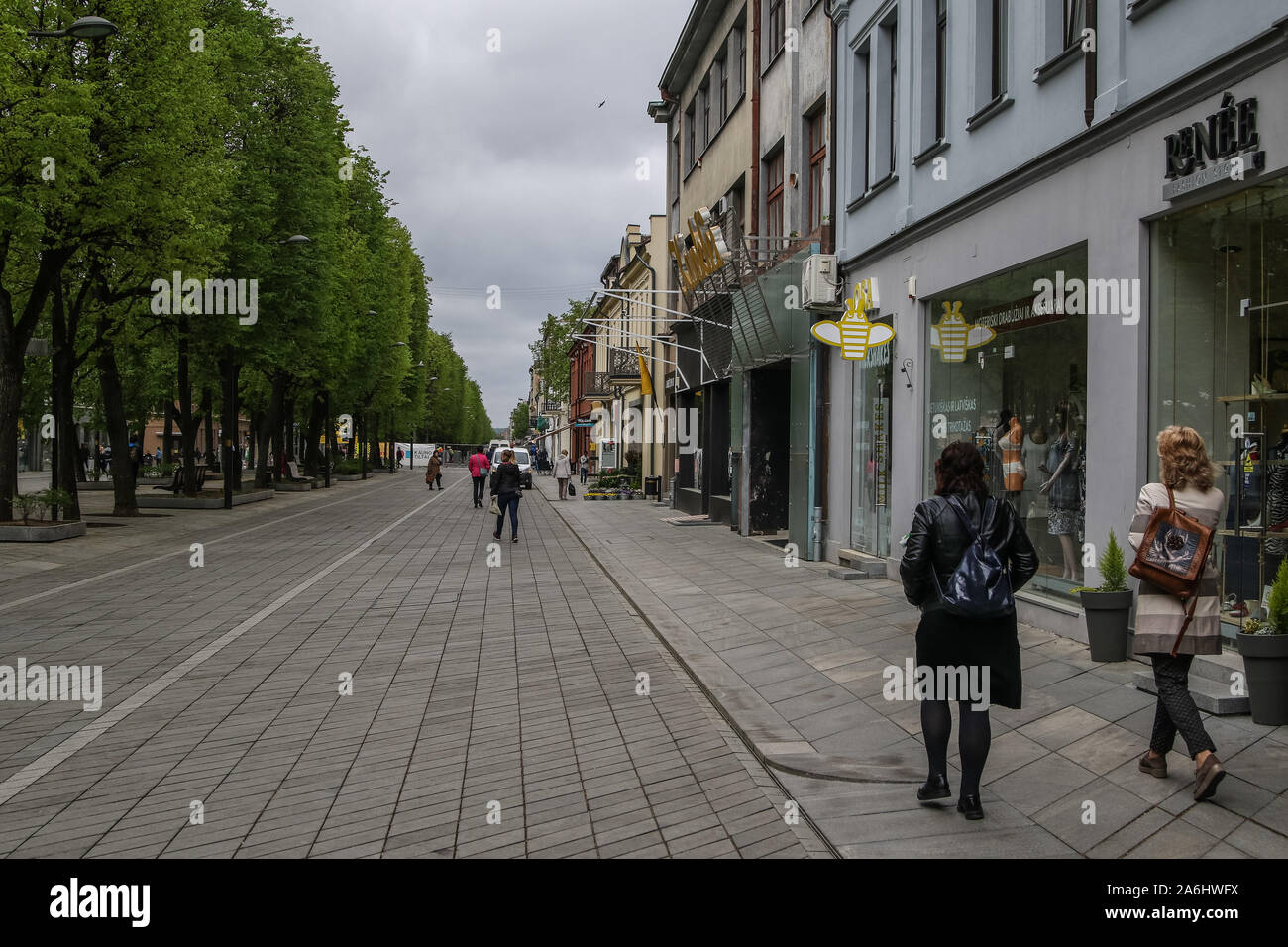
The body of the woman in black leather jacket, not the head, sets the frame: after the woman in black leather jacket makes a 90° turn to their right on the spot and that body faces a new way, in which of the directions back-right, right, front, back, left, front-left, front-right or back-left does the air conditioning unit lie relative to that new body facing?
left

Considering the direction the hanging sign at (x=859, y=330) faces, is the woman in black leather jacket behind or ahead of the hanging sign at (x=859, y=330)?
ahead

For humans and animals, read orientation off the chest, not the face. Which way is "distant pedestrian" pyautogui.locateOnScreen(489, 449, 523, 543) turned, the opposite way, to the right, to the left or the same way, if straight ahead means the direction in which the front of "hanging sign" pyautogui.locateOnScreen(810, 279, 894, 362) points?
the opposite way

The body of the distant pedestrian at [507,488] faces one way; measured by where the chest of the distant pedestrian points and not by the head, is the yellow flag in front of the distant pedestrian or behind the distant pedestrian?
in front

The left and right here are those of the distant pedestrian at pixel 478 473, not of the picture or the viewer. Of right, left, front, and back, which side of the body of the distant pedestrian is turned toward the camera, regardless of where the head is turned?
back

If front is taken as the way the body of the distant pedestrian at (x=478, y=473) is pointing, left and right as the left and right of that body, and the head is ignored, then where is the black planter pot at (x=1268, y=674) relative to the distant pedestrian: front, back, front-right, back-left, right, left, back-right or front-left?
back

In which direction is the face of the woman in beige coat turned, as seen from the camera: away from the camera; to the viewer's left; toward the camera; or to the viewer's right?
away from the camera

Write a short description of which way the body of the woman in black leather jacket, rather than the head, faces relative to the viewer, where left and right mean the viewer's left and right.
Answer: facing away from the viewer

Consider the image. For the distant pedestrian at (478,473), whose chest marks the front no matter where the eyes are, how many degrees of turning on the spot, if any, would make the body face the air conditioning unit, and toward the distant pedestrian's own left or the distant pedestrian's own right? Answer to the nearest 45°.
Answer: approximately 180°

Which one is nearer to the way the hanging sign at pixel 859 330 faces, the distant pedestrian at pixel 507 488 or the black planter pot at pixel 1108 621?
the black planter pot

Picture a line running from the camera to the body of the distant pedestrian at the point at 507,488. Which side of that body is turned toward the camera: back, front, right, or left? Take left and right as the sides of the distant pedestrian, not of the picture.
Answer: back

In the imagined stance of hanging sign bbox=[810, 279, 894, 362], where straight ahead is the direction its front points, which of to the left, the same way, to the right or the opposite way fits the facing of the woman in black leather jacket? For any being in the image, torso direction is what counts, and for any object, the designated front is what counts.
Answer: the opposite way

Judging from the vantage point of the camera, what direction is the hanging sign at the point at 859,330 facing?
facing the viewer
